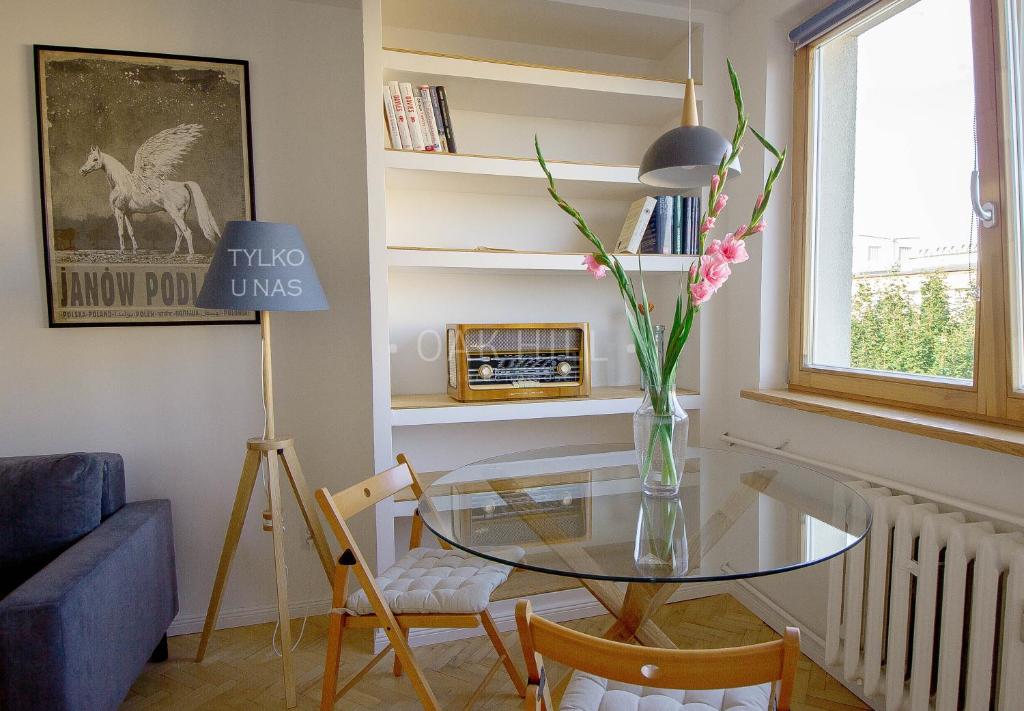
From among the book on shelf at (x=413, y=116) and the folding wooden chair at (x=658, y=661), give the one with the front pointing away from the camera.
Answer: the folding wooden chair

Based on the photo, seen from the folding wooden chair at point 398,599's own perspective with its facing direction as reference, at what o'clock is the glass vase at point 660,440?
The glass vase is roughly at 11 o'clock from the folding wooden chair.

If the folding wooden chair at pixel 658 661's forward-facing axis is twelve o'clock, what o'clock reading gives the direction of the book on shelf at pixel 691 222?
The book on shelf is roughly at 12 o'clock from the folding wooden chair.

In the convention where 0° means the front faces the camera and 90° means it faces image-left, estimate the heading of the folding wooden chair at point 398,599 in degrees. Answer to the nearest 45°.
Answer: approximately 315°

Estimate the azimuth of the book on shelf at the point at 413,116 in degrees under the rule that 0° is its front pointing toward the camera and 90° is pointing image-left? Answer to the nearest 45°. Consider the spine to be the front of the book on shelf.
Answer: approximately 0°
